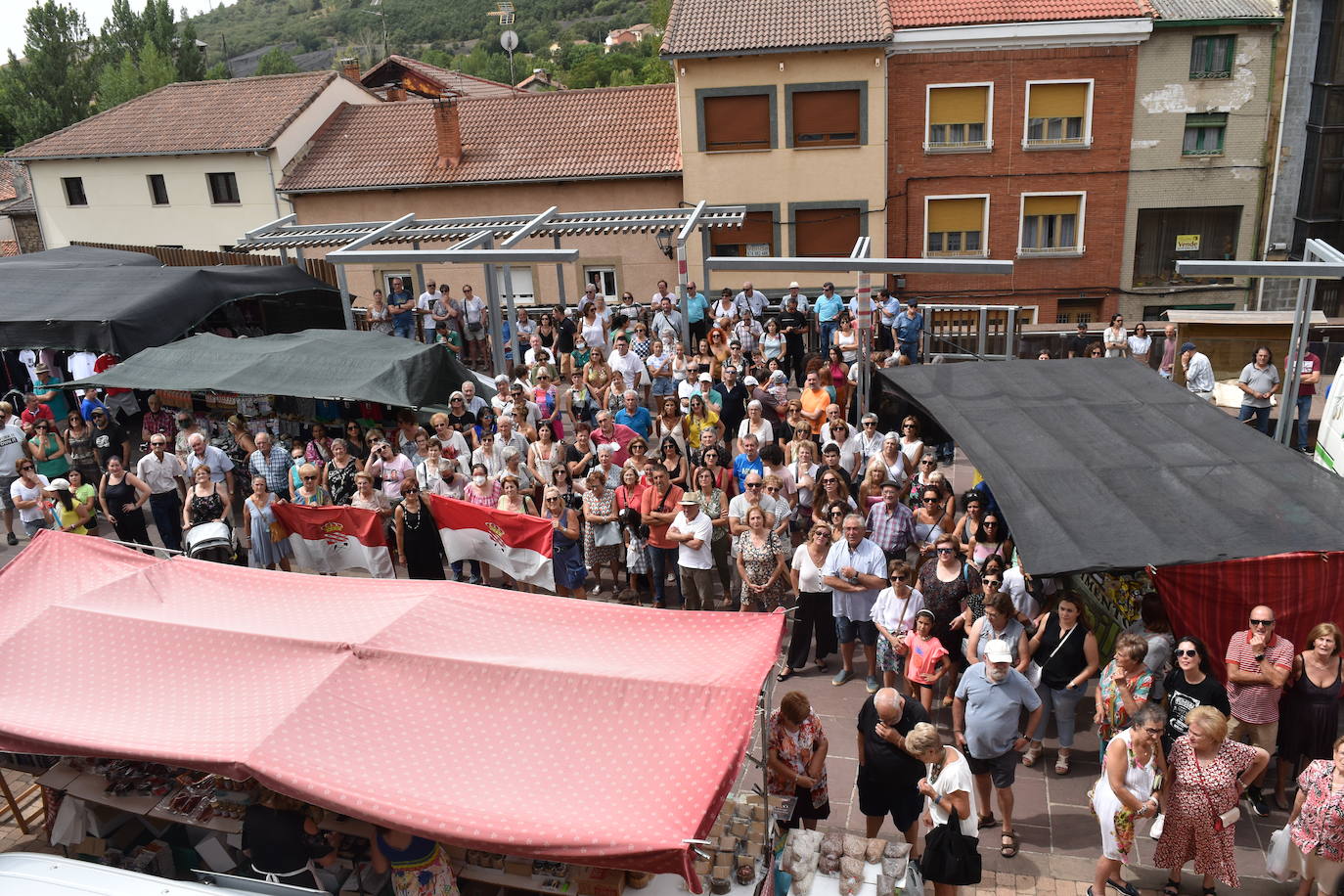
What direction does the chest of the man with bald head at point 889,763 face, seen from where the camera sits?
toward the camera

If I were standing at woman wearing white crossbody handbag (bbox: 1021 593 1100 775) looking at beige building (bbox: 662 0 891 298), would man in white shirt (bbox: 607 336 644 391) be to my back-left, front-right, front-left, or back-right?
front-left

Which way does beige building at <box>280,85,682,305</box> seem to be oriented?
toward the camera

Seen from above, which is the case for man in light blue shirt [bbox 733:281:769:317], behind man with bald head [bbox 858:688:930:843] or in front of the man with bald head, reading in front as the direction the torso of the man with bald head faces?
behind

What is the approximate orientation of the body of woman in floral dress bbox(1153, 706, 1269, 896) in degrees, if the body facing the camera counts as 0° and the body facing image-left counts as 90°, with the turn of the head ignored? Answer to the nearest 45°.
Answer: approximately 45°

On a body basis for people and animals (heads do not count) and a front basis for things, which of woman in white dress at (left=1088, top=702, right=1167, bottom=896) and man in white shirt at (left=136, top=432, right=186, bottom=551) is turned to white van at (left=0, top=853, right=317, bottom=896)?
the man in white shirt

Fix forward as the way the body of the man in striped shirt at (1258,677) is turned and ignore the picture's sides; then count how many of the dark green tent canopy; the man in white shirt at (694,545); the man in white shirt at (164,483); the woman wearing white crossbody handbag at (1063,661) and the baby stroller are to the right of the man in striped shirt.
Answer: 5

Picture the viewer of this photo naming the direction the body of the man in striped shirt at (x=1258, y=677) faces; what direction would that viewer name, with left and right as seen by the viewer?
facing the viewer

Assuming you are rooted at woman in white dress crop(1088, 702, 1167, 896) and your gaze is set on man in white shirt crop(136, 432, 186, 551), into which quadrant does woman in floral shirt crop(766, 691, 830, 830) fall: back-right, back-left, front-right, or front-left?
front-left

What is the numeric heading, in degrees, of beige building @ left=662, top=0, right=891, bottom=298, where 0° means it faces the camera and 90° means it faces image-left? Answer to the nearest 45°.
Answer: approximately 0°

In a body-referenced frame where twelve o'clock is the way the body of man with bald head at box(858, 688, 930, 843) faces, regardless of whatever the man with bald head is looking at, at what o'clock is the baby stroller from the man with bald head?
The baby stroller is roughly at 4 o'clock from the man with bald head.

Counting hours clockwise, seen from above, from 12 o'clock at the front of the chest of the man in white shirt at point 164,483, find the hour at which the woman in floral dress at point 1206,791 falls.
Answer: The woman in floral dress is roughly at 11 o'clock from the man in white shirt.
